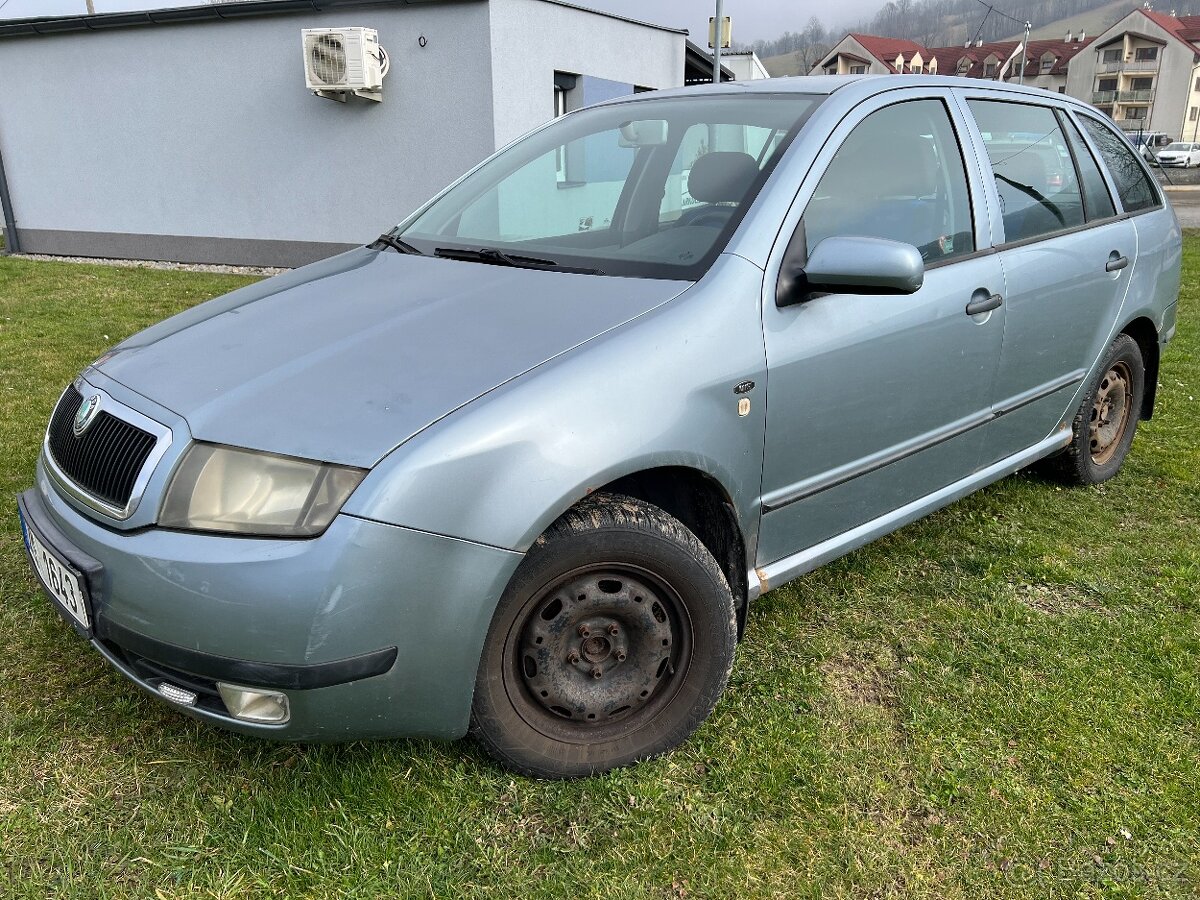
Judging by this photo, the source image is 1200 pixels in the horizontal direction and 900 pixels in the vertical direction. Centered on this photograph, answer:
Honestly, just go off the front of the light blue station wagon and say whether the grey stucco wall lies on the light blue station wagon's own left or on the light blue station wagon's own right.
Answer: on the light blue station wagon's own right

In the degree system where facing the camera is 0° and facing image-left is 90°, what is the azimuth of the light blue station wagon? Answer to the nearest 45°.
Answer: approximately 45°

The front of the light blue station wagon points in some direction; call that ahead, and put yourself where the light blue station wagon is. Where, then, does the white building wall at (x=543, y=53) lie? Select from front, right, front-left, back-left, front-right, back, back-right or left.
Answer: back-right

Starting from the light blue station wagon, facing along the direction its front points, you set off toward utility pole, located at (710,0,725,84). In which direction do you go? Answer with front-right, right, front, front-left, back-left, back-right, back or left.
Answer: back-right

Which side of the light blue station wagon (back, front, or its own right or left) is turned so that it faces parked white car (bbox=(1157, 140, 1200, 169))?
back

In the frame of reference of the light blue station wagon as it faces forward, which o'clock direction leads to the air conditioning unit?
The air conditioning unit is roughly at 4 o'clock from the light blue station wagon.
